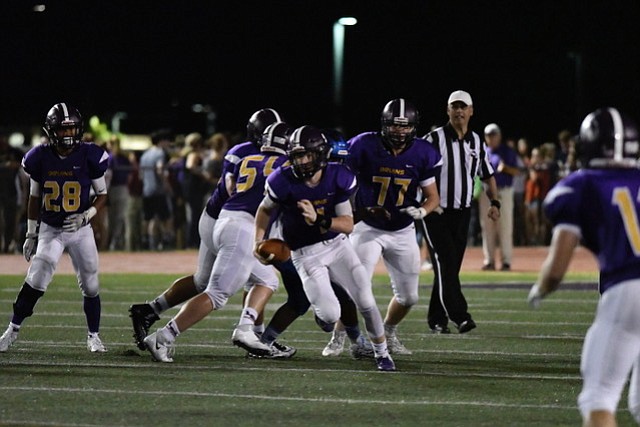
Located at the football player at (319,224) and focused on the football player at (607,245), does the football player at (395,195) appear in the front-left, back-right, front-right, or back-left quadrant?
back-left

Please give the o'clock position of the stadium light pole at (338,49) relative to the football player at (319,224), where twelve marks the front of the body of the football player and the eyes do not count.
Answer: The stadium light pole is roughly at 6 o'clock from the football player.

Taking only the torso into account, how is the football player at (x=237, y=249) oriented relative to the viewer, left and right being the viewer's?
facing away from the viewer and to the right of the viewer

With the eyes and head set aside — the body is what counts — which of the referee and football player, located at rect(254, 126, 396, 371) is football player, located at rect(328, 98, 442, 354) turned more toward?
the football player

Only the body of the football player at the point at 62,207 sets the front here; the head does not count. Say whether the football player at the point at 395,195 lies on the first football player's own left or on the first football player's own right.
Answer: on the first football player's own left

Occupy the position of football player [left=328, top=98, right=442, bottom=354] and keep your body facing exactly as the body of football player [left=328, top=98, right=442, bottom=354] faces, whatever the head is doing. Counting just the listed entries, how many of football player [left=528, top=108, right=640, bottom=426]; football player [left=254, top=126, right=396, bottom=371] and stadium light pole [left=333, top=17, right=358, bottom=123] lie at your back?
1
